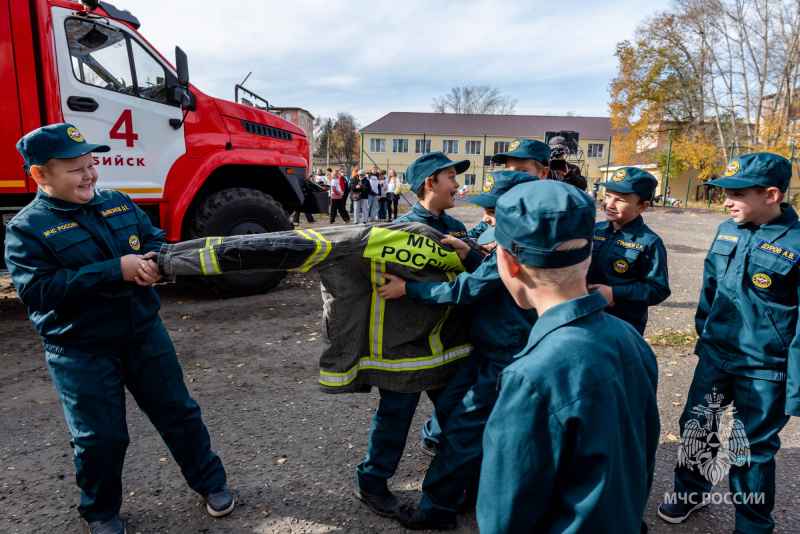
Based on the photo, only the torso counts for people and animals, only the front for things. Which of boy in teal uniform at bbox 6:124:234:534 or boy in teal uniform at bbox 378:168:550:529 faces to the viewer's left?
boy in teal uniform at bbox 378:168:550:529

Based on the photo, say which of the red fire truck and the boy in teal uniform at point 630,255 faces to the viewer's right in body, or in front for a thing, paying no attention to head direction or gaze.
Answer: the red fire truck

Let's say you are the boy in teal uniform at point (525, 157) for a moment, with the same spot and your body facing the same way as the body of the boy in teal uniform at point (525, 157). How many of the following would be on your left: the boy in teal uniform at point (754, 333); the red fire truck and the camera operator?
1

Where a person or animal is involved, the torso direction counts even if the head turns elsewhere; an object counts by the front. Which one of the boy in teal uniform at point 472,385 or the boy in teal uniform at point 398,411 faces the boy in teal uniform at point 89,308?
the boy in teal uniform at point 472,385

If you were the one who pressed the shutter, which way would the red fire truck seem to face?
facing to the right of the viewer

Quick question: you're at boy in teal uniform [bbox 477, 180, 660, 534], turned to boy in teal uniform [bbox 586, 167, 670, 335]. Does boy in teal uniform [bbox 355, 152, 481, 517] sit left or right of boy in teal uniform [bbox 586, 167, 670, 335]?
left

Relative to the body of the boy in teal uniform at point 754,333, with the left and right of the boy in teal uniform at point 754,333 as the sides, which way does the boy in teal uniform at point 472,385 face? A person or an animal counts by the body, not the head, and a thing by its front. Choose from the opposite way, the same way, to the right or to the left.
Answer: the same way

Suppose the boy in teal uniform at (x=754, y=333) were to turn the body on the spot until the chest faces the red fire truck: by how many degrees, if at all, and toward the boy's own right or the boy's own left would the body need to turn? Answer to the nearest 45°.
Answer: approximately 45° to the boy's own right

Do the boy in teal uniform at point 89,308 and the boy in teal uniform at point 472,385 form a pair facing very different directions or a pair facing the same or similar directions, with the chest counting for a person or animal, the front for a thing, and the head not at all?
very different directions

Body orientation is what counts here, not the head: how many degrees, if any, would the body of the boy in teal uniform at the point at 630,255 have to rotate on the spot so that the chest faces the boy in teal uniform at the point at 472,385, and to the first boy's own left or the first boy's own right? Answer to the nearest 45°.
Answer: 0° — they already face them

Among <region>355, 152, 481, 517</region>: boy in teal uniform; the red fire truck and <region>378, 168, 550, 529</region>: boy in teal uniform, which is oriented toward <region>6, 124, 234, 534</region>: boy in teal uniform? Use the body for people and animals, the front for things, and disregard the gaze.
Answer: <region>378, 168, 550, 529</region>: boy in teal uniform

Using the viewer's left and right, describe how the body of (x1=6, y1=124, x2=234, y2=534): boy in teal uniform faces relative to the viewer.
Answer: facing the viewer and to the right of the viewer

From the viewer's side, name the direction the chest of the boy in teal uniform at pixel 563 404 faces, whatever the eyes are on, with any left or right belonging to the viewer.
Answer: facing away from the viewer and to the left of the viewer

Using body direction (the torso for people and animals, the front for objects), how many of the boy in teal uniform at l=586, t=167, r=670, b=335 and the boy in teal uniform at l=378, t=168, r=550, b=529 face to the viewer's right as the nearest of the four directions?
0
